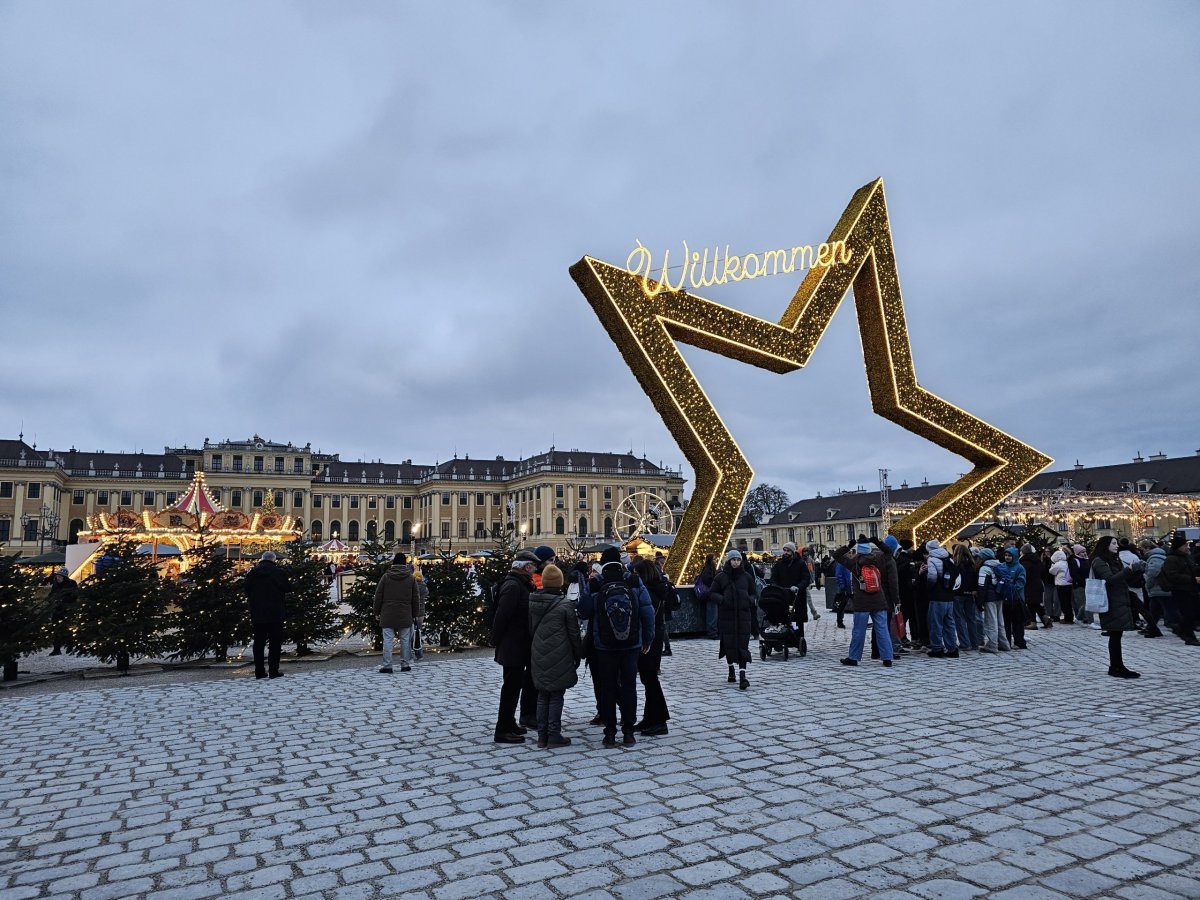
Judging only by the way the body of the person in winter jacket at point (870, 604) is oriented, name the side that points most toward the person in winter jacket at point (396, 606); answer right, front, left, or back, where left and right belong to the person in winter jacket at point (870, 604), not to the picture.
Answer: left

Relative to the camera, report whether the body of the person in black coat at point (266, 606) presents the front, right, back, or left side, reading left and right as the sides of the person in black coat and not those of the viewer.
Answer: back

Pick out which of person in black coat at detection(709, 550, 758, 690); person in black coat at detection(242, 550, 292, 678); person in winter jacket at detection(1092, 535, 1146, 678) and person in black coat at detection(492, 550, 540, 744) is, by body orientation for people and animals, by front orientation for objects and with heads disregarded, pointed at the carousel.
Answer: person in black coat at detection(242, 550, 292, 678)

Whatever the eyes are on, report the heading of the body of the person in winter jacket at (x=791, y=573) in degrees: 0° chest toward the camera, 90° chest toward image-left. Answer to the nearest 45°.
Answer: approximately 45°

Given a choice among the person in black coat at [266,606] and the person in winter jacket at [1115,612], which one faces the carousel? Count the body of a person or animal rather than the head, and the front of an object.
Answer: the person in black coat

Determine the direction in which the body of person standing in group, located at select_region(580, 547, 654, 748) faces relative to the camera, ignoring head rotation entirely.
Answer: away from the camera

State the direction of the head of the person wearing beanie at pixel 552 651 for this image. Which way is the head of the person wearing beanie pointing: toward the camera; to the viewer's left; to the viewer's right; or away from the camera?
away from the camera

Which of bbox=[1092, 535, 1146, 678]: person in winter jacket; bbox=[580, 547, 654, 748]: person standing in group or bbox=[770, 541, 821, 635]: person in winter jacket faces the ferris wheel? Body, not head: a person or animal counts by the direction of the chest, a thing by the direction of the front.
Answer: the person standing in group

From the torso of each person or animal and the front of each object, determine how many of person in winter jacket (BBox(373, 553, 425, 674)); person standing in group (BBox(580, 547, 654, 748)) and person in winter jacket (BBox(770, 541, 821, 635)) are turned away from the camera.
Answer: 2

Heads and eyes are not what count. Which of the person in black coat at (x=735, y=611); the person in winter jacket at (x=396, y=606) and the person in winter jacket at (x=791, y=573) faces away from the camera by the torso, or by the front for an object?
the person in winter jacket at (x=396, y=606)

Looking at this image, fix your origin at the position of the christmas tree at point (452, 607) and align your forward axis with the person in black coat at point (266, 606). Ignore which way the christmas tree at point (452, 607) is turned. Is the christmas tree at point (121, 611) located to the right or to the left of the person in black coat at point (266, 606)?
right

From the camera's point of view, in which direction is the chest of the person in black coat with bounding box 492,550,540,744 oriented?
to the viewer's right

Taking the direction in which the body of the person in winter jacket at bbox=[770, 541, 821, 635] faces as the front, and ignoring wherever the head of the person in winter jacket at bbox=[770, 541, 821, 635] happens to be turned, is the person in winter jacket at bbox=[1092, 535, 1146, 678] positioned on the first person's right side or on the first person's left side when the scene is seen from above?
on the first person's left side
